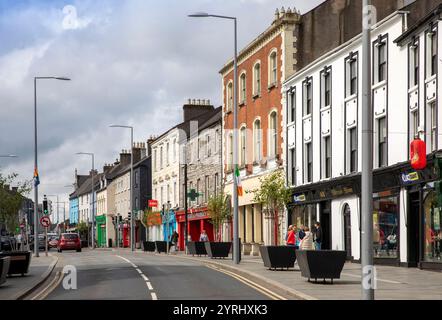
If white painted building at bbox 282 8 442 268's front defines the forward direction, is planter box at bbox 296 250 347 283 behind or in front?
in front

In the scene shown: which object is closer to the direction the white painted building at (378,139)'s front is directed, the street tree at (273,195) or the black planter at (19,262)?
the black planter

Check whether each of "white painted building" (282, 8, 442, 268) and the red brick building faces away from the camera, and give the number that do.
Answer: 0

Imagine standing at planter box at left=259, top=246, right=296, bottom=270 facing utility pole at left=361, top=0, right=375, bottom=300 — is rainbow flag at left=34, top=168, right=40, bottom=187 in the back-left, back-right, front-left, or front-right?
back-right

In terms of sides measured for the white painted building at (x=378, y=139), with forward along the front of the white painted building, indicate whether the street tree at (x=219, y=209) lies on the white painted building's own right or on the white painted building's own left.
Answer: on the white painted building's own right

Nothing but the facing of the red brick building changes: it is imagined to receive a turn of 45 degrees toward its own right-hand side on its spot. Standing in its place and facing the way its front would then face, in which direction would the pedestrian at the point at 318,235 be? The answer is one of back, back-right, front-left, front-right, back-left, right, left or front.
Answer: left

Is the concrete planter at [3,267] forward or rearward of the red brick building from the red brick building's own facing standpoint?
forward

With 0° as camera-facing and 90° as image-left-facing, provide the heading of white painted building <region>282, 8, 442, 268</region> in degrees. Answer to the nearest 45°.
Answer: approximately 45°

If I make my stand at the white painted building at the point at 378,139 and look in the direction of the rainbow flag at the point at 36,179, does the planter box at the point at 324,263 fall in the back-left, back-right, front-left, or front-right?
back-left

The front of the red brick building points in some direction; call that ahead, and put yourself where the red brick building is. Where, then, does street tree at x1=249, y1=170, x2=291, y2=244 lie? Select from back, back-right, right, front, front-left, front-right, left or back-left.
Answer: front-left
